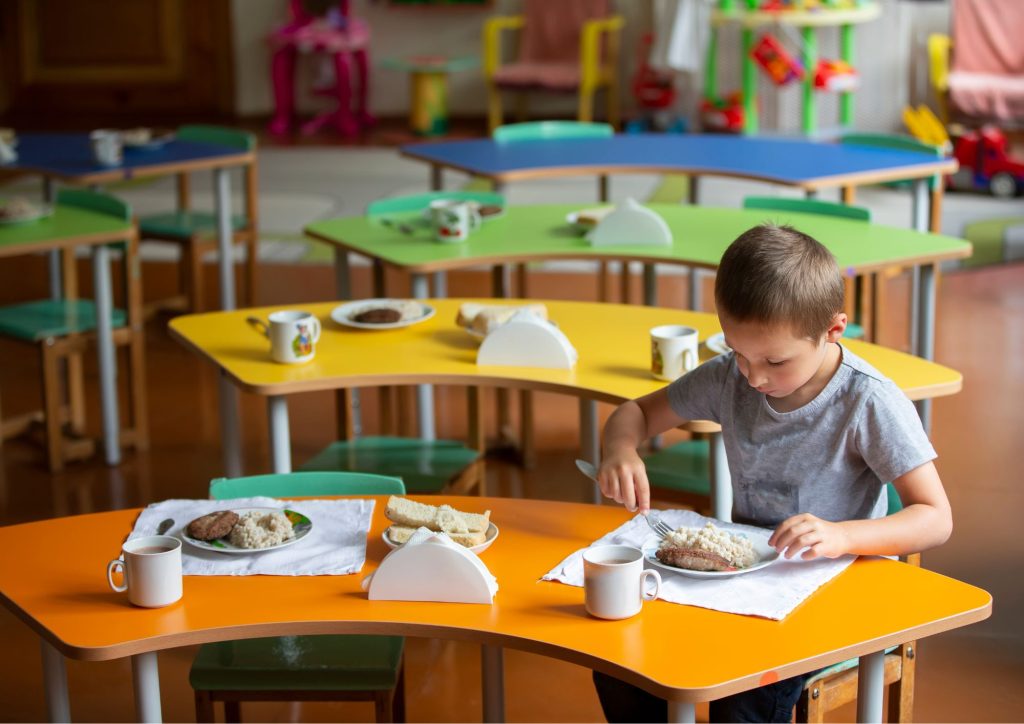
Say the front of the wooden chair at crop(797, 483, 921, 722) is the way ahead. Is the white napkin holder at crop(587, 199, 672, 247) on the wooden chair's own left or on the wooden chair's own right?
on the wooden chair's own right

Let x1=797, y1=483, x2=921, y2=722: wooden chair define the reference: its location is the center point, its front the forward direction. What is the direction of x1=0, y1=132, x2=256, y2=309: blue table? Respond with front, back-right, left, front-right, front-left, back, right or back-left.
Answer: right

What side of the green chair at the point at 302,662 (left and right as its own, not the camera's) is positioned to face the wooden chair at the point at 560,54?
back

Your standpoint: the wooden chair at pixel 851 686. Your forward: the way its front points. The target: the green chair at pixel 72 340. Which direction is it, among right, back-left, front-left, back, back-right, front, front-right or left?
right

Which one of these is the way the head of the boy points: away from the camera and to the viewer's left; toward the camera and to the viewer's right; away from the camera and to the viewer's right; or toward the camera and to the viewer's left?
toward the camera and to the viewer's left

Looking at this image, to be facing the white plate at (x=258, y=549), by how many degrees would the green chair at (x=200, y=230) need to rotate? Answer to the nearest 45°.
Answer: approximately 45° to its left

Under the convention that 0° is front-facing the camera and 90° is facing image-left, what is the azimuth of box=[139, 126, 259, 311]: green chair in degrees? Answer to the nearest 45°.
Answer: approximately 45°

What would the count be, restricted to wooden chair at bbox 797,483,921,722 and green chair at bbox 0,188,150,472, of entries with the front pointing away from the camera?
0
